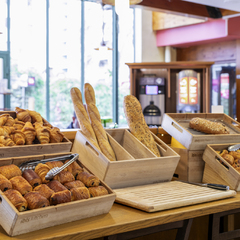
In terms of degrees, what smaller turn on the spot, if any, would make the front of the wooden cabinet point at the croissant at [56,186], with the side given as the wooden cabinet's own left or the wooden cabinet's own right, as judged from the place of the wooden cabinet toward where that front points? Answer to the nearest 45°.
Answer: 0° — it already faces it

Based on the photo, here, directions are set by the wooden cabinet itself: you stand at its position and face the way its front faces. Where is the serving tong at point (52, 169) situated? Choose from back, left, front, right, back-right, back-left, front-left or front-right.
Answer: front

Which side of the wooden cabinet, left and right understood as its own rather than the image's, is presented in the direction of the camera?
front

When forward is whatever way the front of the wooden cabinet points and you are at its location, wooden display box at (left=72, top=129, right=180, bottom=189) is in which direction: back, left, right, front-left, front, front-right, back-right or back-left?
front

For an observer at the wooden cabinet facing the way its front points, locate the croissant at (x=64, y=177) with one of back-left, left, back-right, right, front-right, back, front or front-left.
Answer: front

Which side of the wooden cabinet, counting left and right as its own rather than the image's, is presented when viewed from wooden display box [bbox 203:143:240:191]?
front

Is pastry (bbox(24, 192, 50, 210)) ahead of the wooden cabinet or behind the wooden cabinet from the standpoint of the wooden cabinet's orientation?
ahead

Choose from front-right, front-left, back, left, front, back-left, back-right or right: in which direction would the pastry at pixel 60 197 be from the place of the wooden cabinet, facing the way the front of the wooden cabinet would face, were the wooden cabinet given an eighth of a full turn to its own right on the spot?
front-left

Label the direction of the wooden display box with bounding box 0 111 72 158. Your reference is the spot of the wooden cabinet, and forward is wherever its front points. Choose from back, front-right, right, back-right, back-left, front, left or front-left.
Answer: front

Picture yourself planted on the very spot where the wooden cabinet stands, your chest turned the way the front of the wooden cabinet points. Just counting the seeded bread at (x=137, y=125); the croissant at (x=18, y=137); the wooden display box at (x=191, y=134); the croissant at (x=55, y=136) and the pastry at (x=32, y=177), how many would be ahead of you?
5

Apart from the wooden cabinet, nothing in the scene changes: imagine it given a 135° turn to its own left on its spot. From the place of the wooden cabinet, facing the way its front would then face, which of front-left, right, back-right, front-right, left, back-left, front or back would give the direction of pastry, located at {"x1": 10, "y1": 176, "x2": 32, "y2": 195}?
back-right

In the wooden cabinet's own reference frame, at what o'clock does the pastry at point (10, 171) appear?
The pastry is roughly at 12 o'clock from the wooden cabinet.

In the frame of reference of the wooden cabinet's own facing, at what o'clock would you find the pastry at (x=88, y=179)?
The pastry is roughly at 12 o'clock from the wooden cabinet.

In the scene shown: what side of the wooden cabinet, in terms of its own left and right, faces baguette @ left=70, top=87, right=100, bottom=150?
front

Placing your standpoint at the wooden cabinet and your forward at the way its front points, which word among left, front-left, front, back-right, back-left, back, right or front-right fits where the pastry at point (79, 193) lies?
front

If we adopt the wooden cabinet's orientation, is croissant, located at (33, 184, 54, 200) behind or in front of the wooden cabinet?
in front

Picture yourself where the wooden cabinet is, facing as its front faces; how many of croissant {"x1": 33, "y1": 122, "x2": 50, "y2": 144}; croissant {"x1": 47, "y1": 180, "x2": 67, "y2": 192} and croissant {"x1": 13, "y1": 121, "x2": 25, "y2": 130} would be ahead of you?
3

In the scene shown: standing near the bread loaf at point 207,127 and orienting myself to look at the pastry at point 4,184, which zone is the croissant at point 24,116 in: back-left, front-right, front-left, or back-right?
front-right
